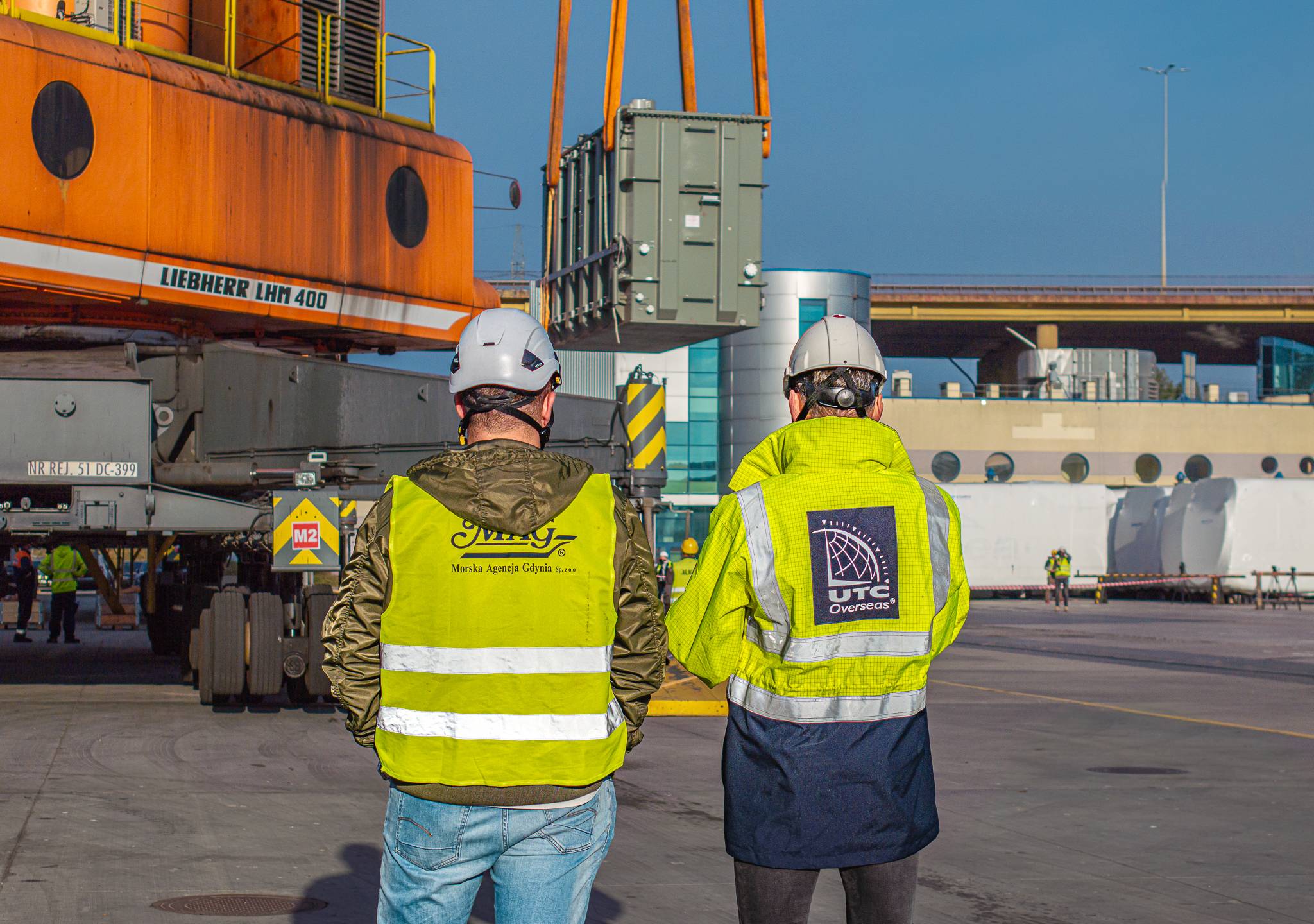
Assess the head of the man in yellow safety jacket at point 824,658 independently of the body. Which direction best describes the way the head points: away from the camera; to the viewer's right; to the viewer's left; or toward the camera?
away from the camera

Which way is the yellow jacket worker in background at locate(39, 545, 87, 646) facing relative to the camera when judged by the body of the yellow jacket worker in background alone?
away from the camera

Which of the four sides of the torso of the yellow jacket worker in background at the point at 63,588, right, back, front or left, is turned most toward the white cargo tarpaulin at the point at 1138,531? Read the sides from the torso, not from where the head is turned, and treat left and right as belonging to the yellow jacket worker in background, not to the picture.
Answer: right

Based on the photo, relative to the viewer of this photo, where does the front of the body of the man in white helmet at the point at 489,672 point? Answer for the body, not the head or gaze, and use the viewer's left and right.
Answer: facing away from the viewer

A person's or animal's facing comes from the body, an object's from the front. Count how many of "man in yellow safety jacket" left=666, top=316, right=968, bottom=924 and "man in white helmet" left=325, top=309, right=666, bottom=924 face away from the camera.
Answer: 2

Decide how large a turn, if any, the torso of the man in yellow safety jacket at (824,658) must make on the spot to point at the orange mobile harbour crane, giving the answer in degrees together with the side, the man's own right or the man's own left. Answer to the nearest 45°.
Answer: approximately 45° to the man's own left

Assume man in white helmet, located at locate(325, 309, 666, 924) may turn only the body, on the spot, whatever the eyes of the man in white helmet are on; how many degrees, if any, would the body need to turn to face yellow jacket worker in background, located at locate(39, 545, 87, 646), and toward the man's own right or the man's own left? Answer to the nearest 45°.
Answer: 0° — they already face them

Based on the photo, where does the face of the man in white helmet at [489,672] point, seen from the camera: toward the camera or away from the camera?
away from the camera

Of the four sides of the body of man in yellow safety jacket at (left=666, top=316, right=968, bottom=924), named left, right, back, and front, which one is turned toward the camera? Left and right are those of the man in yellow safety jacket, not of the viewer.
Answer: back
